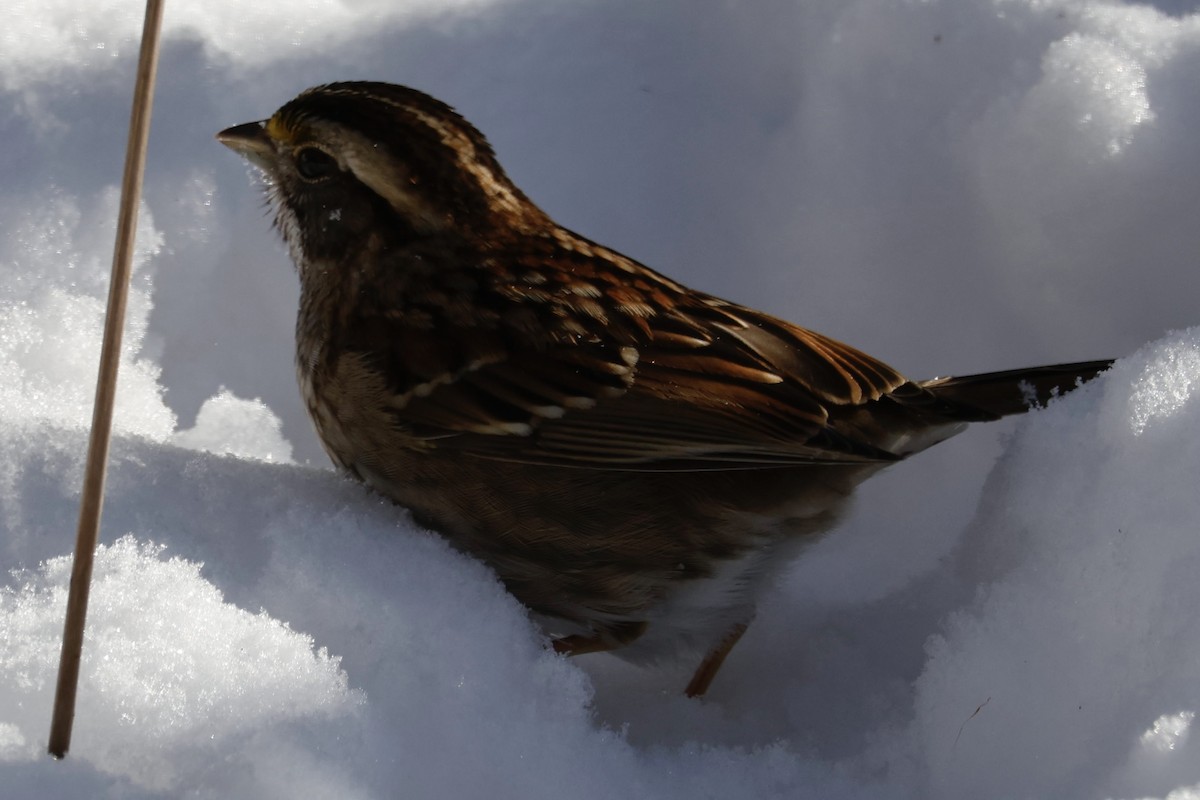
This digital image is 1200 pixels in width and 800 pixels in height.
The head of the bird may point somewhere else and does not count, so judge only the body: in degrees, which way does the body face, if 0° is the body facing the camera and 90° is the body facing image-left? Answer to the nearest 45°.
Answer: approximately 90°

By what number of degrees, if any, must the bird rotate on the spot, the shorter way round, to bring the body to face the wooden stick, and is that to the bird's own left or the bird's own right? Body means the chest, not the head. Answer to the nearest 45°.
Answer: approximately 45° to the bird's own left
